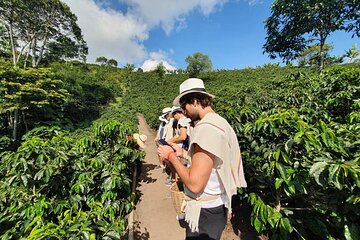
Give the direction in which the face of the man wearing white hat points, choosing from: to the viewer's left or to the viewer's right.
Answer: to the viewer's left

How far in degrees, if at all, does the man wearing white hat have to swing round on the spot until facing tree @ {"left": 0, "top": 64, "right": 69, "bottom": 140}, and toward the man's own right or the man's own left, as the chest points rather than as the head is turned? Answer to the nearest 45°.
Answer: approximately 45° to the man's own right

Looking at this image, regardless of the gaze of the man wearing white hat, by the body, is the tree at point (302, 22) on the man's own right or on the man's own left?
on the man's own right

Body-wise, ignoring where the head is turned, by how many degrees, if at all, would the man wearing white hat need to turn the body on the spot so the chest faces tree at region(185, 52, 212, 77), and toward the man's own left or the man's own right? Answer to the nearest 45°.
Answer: approximately 90° to the man's own right

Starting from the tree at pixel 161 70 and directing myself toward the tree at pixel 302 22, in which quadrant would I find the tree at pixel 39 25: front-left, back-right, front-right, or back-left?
front-right

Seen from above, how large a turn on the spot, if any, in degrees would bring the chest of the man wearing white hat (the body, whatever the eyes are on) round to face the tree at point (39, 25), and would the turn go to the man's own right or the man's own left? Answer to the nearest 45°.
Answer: approximately 45° to the man's own right

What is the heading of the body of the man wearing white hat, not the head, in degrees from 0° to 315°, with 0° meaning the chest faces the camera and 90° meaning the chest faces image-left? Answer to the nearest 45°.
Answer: approximately 90°

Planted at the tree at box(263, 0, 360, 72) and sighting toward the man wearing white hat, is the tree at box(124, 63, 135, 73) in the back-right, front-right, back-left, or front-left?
back-right

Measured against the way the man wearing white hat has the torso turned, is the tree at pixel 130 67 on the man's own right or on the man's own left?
on the man's own right

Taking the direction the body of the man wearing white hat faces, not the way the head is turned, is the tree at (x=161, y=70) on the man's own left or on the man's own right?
on the man's own right

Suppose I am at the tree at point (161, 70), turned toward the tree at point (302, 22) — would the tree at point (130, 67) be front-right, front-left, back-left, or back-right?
back-right

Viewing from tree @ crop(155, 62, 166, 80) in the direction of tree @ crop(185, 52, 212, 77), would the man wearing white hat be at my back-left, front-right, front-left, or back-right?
back-right
